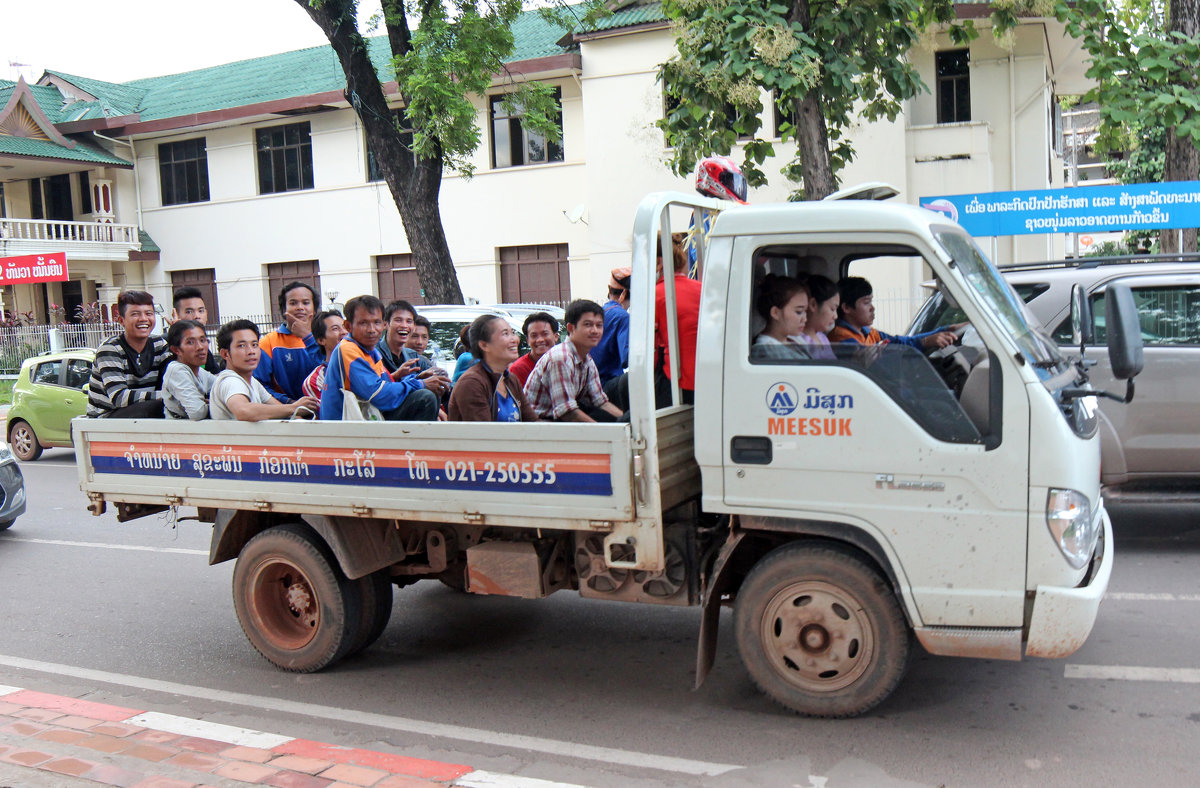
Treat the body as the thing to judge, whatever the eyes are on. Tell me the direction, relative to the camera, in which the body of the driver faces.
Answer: to the viewer's right

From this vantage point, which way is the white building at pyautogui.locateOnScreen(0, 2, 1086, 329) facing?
toward the camera

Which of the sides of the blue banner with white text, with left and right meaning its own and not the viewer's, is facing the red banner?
right

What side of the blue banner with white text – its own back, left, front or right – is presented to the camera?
front

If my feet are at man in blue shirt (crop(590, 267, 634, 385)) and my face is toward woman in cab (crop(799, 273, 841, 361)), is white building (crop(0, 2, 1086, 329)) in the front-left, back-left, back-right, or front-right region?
back-left

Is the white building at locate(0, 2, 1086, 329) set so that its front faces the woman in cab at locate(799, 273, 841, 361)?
yes

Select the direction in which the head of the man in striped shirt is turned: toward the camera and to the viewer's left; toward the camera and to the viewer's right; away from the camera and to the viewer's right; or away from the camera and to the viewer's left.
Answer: toward the camera and to the viewer's right

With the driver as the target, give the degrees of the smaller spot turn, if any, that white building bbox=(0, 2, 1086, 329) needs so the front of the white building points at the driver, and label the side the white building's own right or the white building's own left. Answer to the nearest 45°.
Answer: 0° — it already faces them

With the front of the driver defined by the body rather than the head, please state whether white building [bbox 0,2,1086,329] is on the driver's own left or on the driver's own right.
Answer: on the driver's own left

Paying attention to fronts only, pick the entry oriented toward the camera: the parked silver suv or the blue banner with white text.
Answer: the blue banner with white text

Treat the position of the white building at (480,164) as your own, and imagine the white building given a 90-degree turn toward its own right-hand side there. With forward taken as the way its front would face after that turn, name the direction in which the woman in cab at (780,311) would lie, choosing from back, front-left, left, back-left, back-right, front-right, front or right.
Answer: left

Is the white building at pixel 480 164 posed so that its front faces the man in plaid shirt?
yes

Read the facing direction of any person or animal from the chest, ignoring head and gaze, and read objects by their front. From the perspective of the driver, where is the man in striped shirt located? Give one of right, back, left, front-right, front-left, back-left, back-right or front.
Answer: back
